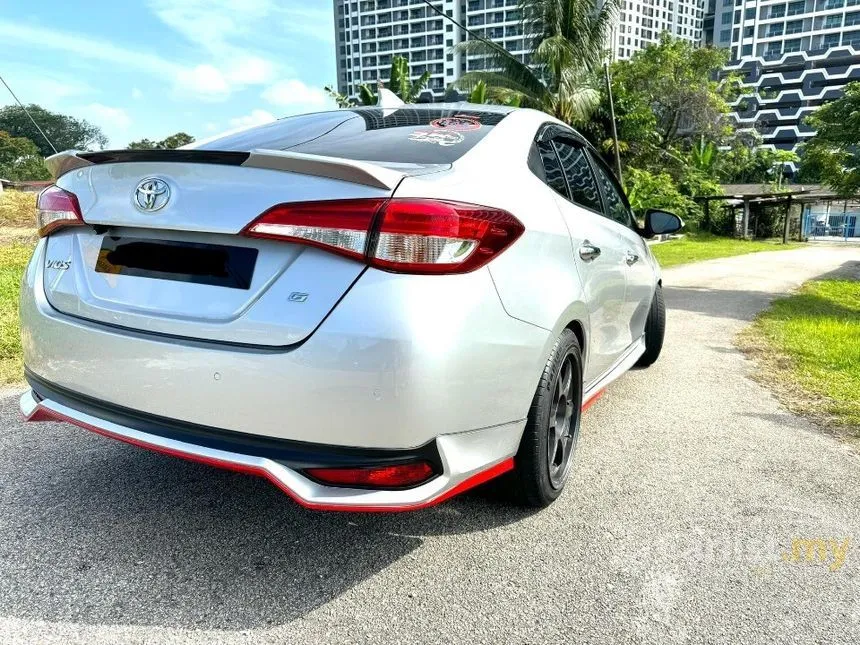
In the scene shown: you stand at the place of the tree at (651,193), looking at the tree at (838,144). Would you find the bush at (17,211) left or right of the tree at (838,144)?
right

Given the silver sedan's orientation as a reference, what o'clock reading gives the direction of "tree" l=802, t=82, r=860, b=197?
The tree is roughly at 12 o'clock from the silver sedan.

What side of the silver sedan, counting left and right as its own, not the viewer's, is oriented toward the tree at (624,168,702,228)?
front

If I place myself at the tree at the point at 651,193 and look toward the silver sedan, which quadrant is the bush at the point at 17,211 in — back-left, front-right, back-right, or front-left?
front-right

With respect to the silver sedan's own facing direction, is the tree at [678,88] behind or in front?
in front

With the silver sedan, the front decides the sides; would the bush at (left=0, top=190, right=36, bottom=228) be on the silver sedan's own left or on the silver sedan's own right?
on the silver sedan's own left

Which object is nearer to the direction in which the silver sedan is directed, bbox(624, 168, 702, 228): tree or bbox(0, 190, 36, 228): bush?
the tree

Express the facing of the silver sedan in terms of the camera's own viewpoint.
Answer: facing away from the viewer and to the right of the viewer
